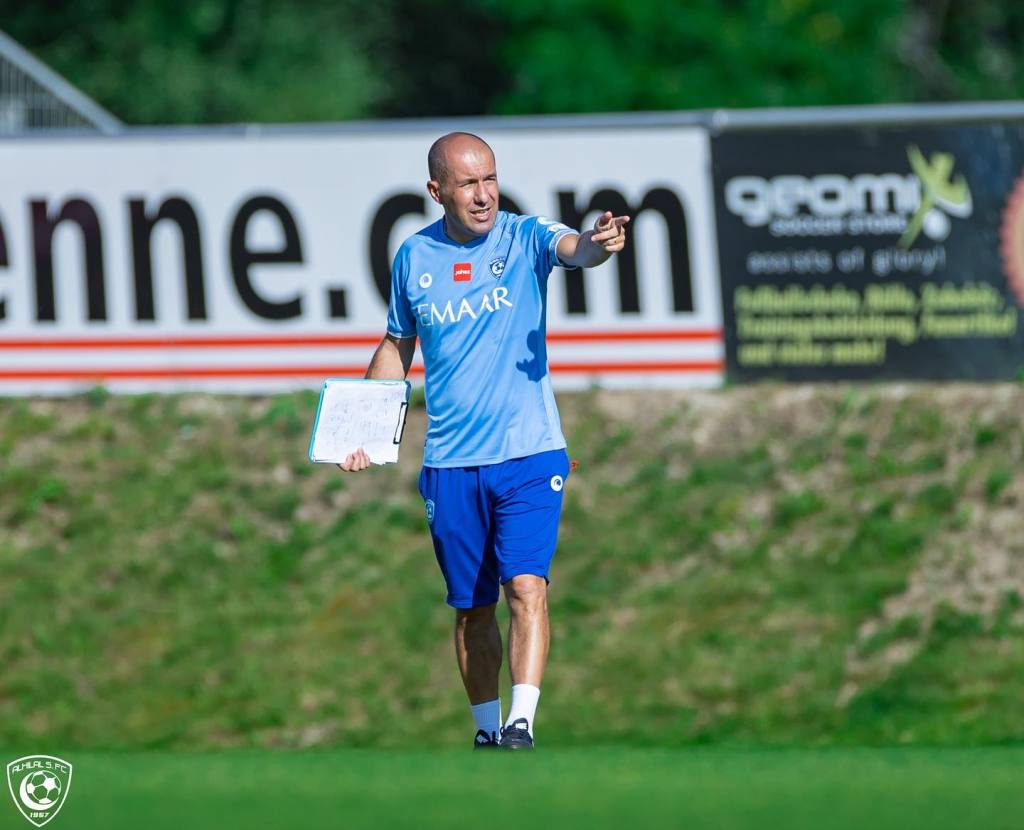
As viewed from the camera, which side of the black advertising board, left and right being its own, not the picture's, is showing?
front

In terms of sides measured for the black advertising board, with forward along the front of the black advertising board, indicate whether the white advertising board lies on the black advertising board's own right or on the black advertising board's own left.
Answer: on the black advertising board's own right

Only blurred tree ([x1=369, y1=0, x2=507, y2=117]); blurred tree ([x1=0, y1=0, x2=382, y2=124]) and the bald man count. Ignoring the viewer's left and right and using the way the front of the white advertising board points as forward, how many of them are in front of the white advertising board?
1

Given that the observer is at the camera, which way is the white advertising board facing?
facing the viewer

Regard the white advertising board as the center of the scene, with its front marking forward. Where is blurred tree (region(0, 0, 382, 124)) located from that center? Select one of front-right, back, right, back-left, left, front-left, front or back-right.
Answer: back

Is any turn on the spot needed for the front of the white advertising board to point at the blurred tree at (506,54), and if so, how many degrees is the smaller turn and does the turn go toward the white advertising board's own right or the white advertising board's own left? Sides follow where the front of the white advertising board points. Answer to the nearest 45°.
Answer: approximately 180°

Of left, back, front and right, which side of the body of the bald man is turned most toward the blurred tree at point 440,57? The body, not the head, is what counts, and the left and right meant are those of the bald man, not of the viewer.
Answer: back

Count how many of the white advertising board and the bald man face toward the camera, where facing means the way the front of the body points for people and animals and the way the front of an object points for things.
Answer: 2

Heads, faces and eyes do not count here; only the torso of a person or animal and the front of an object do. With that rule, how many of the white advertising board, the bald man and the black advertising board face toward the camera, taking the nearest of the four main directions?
3

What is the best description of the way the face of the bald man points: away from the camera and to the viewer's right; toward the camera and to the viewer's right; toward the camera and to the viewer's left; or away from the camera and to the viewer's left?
toward the camera and to the viewer's right

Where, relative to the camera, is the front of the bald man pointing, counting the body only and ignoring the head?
toward the camera

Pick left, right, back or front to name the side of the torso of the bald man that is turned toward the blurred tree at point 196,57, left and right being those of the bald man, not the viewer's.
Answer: back

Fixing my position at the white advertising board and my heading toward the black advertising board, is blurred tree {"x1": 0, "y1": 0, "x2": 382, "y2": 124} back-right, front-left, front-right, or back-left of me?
back-left

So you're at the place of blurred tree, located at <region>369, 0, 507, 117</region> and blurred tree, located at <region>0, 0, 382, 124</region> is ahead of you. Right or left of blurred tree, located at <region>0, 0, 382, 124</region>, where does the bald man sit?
left
